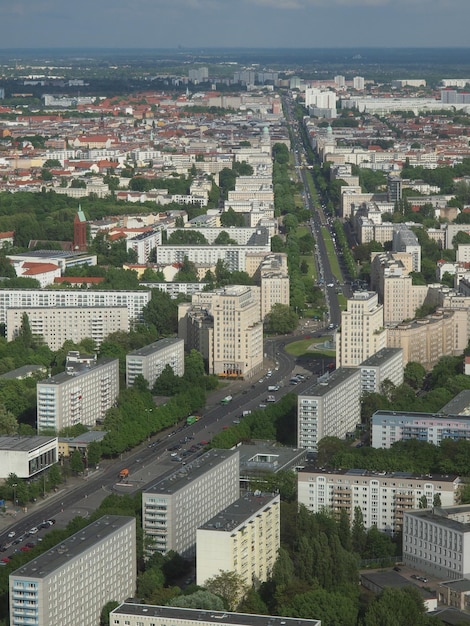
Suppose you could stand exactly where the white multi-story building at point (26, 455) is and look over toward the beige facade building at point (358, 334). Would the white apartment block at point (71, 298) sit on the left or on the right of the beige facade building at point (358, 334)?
left

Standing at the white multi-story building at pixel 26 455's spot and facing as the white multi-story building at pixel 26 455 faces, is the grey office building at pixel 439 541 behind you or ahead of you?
ahead

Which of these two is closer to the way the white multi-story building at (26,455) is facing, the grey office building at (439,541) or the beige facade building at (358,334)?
the grey office building

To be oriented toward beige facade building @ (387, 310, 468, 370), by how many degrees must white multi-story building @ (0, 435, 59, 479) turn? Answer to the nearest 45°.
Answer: approximately 90° to its left

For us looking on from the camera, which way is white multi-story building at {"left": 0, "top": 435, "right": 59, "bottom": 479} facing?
facing the viewer and to the right of the viewer

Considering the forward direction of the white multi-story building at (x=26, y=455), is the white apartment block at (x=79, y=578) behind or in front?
in front

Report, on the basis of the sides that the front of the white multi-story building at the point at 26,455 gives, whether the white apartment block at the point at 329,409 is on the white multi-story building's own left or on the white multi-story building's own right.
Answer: on the white multi-story building's own left

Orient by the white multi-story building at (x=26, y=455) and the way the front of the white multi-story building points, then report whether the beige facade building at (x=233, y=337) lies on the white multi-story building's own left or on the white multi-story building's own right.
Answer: on the white multi-story building's own left

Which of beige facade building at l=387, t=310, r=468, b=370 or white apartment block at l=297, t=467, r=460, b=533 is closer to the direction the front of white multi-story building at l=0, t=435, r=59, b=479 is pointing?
the white apartment block
